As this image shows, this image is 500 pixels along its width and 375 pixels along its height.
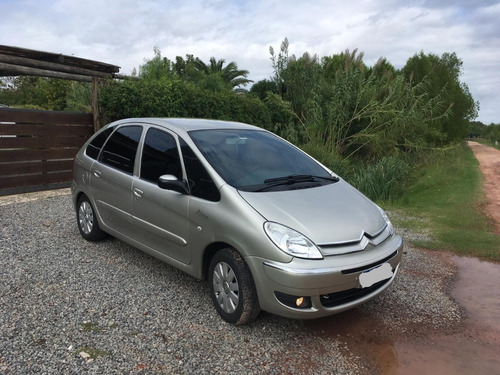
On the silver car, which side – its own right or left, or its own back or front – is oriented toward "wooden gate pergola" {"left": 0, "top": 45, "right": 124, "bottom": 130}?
back

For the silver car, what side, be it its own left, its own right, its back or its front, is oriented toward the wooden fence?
back

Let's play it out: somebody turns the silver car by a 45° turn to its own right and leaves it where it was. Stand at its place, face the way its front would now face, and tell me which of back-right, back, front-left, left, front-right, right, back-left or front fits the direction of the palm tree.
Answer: back

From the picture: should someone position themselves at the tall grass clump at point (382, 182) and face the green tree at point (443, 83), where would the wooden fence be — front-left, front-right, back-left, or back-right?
back-left

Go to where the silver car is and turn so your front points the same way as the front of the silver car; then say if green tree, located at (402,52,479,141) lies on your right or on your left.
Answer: on your left

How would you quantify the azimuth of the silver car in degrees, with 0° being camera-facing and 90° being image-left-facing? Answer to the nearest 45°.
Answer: approximately 315°

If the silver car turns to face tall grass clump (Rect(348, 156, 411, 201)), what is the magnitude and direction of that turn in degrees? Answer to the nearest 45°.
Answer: approximately 90° to its left

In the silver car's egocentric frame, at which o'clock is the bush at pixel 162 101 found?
The bush is roughly at 7 o'clock from the silver car.

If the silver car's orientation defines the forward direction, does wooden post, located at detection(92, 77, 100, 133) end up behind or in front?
behind
